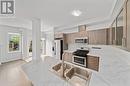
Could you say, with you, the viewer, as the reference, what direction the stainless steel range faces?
facing the viewer and to the left of the viewer

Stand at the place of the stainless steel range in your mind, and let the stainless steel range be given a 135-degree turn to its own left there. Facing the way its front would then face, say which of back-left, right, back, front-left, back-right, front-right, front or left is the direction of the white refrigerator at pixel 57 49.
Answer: back-left
